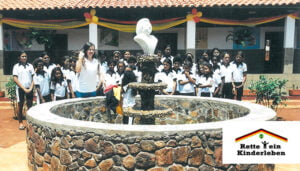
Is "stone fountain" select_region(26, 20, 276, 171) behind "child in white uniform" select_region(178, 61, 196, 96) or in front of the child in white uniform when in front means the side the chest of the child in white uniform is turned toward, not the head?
in front

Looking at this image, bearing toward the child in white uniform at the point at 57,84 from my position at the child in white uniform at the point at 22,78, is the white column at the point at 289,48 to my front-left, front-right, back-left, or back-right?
front-left

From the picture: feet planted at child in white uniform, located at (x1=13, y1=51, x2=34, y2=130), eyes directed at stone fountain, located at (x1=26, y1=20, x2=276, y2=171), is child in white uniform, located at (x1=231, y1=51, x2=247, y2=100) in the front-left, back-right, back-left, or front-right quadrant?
front-left

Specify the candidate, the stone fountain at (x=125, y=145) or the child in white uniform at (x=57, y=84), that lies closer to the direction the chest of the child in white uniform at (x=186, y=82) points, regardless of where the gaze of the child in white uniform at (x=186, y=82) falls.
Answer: the stone fountain

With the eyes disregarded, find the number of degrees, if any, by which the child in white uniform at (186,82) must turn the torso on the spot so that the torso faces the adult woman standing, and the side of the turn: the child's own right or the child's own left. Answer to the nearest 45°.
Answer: approximately 45° to the child's own right

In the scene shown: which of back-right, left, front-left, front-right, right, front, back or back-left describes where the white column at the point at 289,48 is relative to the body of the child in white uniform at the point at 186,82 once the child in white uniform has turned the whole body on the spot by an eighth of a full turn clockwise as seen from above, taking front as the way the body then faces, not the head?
back

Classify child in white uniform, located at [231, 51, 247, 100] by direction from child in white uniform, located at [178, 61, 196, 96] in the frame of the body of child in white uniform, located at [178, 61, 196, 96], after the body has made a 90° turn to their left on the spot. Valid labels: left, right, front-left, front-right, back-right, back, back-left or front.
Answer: front-left

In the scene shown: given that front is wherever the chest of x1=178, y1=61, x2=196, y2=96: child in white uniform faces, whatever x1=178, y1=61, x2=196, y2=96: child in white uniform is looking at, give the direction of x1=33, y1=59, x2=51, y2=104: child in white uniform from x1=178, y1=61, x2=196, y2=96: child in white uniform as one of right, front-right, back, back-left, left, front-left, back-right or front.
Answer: right

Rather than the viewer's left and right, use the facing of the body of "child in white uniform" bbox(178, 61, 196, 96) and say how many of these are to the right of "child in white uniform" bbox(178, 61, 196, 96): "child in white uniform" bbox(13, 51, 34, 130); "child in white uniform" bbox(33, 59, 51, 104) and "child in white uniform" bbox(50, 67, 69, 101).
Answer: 3

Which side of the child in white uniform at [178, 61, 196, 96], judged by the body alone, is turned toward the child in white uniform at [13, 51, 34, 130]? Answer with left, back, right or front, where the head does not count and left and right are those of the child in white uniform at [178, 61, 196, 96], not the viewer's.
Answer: right

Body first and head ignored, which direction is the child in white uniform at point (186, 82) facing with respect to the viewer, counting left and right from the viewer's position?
facing the viewer
